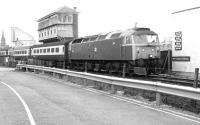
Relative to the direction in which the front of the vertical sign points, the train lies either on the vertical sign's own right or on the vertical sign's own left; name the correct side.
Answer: on the vertical sign's own right

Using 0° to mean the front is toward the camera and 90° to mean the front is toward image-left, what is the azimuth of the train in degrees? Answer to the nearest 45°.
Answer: approximately 315°

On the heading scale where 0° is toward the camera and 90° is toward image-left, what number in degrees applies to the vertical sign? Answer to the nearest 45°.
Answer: approximately 0°

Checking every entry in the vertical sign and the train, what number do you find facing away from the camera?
0

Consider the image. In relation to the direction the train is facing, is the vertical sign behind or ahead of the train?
ahead
